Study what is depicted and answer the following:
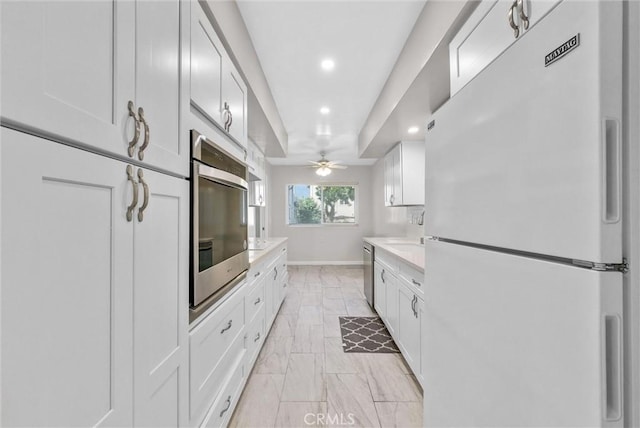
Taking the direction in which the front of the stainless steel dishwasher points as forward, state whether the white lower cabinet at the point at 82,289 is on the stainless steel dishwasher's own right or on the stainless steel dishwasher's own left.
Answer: on the stainless steel dishwasher's own left

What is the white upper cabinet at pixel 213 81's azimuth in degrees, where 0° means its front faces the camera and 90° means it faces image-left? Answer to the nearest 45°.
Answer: approximately 270°

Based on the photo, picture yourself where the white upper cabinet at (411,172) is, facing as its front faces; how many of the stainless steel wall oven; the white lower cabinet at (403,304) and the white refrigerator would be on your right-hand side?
0

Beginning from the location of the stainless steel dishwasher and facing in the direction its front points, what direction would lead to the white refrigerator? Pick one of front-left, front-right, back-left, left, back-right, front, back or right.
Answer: left

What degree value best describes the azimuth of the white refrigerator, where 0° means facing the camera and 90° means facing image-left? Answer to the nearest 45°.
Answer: approximately 45°

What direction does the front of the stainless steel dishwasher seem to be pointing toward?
to the viewer's left

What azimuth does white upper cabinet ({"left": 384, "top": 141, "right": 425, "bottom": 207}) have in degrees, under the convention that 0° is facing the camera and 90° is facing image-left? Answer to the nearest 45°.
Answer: approximately 90°

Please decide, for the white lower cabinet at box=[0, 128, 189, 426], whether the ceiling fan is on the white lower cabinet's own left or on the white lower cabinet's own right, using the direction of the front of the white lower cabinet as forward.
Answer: on the white lower cabinet's own left

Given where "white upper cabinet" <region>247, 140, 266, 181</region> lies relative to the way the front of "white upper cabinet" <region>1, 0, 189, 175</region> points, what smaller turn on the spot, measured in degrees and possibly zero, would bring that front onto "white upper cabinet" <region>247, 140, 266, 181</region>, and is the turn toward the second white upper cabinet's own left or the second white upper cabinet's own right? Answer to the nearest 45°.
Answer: approximately 90° to the second white upper cabinet's own left

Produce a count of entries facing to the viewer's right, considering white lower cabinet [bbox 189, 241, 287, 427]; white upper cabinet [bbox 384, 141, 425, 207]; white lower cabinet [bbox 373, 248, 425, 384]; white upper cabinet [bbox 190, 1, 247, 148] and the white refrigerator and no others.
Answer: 2

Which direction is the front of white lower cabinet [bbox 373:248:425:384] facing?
to the viewer's left

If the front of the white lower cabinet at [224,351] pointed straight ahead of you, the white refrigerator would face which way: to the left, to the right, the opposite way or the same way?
the opposite way

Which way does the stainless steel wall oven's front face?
to the viewer's right

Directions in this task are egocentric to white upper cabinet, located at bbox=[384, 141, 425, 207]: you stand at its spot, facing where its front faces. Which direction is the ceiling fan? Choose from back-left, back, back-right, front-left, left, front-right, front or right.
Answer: front-right

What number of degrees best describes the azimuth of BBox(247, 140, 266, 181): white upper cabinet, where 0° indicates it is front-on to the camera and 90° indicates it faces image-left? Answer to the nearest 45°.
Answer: approximately 270°

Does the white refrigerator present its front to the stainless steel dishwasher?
no
